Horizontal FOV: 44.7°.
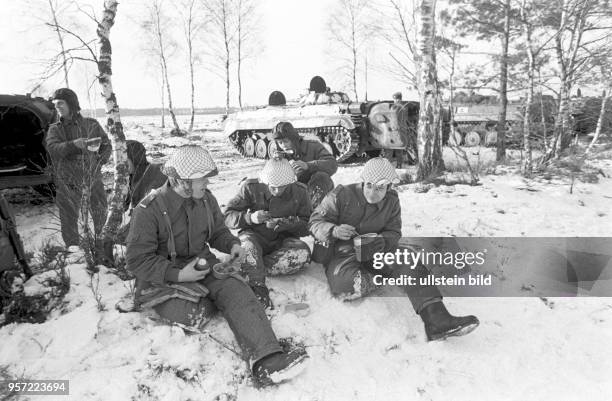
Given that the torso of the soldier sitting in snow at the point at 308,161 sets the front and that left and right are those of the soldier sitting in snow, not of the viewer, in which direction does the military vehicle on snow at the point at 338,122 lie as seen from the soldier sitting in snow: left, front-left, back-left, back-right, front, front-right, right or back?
back-right

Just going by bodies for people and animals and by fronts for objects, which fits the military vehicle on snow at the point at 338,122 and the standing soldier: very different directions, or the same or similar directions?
very different directions

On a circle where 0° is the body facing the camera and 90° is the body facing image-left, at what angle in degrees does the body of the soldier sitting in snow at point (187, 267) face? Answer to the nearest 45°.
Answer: approximately 315°

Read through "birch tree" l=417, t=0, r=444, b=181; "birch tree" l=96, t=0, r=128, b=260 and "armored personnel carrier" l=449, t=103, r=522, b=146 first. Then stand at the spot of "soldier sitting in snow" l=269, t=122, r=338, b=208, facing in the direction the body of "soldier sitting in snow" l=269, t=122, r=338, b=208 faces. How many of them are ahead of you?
1

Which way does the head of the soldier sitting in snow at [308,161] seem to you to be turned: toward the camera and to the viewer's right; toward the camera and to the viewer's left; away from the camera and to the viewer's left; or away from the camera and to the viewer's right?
toward the camera and to the viewer's left

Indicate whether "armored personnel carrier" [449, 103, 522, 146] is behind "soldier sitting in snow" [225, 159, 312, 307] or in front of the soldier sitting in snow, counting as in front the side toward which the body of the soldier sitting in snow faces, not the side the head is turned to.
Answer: behind

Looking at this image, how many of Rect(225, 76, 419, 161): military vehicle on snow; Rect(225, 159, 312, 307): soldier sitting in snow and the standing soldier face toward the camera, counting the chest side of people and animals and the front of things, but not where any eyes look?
2

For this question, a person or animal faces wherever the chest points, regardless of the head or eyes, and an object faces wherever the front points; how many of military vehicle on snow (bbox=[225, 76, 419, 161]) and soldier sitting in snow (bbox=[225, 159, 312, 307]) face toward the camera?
1

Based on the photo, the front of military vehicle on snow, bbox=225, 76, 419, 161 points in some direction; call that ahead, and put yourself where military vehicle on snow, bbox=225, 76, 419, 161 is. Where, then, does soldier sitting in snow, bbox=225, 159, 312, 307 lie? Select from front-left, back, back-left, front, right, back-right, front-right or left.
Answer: back-left

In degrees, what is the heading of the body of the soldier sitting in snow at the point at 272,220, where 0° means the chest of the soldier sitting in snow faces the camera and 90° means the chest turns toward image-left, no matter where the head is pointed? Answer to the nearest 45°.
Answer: approximately 0°

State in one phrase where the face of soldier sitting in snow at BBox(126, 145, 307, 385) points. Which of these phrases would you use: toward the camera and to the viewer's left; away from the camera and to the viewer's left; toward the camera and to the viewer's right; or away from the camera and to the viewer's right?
toward the camera and to the viewer's right

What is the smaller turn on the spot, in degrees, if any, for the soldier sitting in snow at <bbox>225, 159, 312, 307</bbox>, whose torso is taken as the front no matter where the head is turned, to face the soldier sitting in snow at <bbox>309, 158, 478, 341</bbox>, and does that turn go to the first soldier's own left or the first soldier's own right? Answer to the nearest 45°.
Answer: approximately 45° to the first soldier's own left
